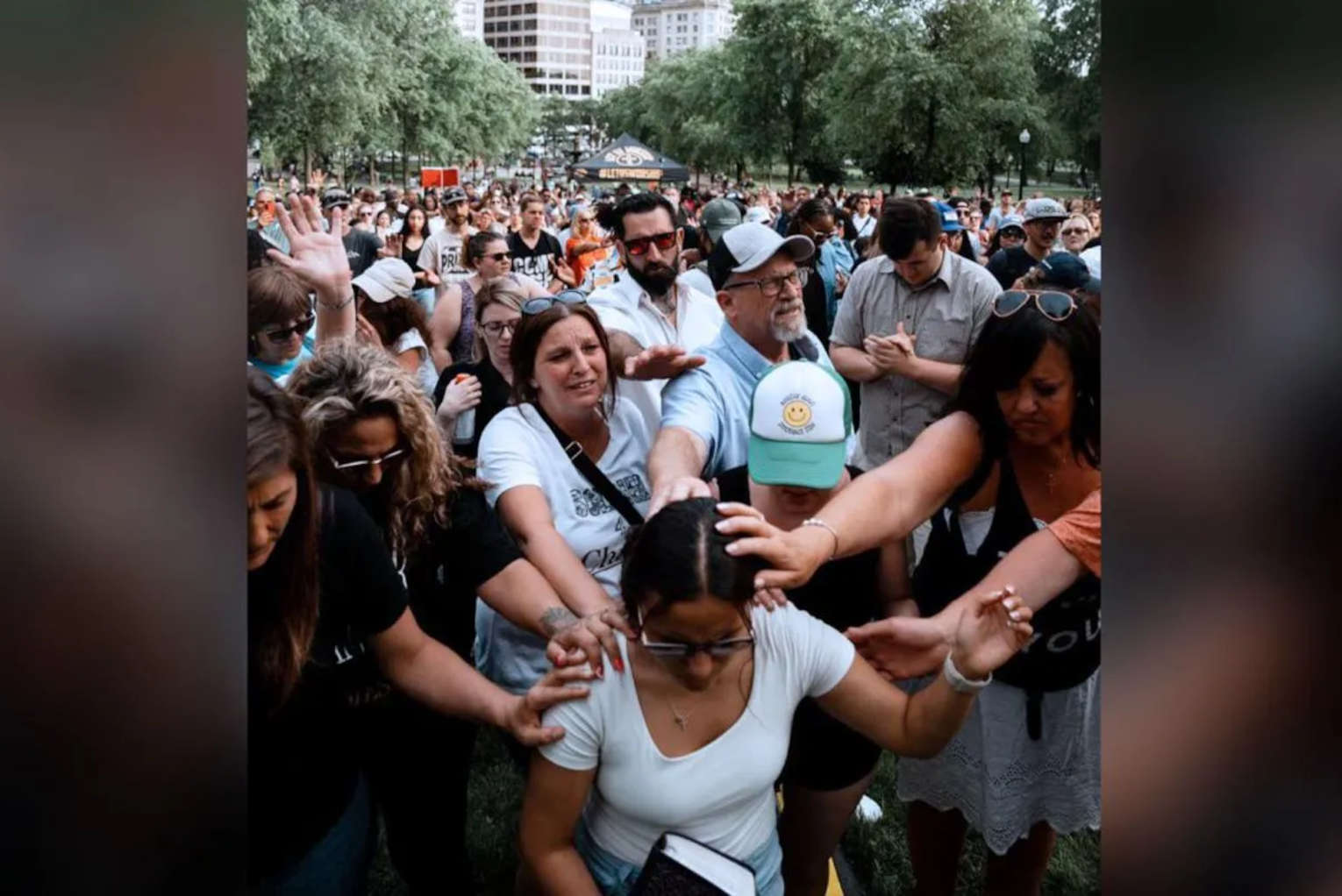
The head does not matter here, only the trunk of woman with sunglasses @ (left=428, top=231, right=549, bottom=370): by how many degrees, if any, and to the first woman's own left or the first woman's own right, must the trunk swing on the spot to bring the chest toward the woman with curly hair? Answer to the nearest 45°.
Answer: approximately 45° to the first woman's own right

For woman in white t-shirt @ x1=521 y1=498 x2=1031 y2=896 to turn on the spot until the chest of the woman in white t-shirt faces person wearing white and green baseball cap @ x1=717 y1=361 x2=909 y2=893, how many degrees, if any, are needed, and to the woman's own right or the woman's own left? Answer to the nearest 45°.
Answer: approximately 180°

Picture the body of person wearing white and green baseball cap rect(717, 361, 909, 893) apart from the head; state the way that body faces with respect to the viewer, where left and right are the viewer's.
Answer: facing the viewer

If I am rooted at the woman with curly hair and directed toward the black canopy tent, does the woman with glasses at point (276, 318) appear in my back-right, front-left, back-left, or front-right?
front-left

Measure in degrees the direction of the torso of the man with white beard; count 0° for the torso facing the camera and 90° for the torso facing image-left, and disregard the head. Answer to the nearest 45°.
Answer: approximately 315°

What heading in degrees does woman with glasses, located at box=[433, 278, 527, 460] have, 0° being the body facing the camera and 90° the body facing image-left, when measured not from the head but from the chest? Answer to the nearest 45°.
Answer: approximately 315°

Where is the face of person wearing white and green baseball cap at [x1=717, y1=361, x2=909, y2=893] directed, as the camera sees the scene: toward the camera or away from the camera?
toward the camera

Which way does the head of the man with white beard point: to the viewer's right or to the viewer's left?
to the viewer's right

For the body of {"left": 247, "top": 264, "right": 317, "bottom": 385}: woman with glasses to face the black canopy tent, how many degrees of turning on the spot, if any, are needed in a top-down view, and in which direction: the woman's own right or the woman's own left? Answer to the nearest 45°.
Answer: approximately 135° to the woman's own left

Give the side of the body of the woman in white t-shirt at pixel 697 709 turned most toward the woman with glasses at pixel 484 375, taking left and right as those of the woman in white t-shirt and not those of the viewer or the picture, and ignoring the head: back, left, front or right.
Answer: back

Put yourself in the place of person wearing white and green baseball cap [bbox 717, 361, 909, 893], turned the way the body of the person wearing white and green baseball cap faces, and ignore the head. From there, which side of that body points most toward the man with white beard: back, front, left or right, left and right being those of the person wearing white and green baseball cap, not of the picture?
back

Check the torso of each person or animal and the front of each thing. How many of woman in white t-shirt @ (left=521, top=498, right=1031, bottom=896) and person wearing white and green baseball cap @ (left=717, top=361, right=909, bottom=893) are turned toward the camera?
2

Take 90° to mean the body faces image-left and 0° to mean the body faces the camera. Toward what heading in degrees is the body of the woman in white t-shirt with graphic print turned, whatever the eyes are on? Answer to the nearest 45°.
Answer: approximately 315°

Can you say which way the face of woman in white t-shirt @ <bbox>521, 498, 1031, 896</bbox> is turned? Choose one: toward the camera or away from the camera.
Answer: toward the camera

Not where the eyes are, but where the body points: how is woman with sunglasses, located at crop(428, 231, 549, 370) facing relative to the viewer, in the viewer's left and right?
facing the viewer and to the right of the viewer

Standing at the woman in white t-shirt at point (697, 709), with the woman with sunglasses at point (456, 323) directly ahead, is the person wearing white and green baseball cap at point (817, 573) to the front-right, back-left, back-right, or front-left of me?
front-right

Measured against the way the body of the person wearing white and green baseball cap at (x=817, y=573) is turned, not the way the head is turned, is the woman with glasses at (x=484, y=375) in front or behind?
behind

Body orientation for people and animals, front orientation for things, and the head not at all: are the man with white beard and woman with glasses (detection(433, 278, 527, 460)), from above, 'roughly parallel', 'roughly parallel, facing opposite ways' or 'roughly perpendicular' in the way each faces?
roughly parallel
